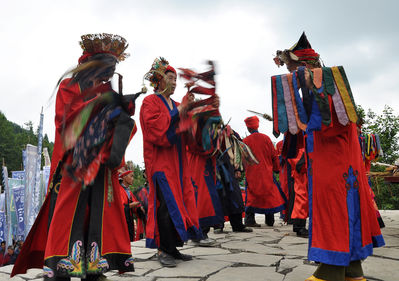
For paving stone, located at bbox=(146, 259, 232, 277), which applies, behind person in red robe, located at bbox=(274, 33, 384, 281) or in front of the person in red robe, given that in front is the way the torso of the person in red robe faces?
in front

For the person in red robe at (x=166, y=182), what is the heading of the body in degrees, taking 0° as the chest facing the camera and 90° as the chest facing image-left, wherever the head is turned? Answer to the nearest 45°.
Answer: approximately 315°

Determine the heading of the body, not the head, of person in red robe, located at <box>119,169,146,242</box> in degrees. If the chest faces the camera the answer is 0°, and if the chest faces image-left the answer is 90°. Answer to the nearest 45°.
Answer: approximately 270°

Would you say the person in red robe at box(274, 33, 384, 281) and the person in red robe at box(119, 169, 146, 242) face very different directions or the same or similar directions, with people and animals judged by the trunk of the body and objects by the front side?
very different directions

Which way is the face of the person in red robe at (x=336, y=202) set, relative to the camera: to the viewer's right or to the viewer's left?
to the viewer's left

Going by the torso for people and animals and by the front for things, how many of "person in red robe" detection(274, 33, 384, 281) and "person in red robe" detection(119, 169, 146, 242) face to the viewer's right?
1

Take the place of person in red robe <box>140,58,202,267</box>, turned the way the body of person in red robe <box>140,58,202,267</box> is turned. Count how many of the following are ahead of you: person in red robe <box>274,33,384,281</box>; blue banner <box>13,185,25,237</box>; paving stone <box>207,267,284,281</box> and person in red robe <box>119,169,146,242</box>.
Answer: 2

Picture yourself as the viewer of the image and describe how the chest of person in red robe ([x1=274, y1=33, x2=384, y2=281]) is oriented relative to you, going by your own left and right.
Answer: facing to the left of the viewer
